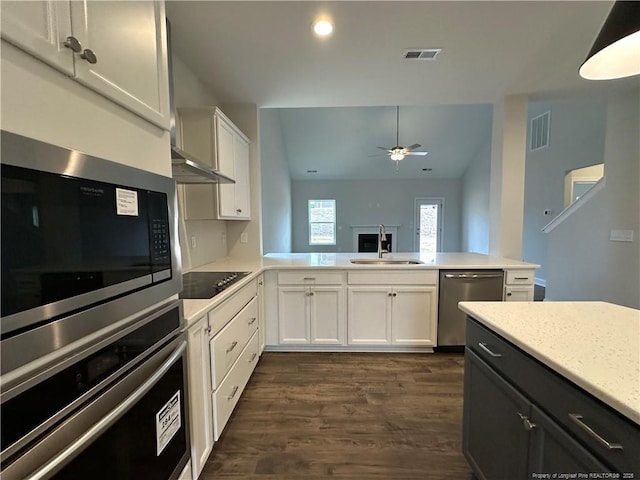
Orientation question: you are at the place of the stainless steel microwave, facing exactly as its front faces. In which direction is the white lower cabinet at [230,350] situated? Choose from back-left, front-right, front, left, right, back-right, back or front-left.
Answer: left

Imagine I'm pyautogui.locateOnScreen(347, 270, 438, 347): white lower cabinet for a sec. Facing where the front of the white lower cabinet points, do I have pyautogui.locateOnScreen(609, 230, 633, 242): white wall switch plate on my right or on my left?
on my left

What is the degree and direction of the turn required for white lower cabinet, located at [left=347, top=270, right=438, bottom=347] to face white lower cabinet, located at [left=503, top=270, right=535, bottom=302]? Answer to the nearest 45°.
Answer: approximately 90° to its left

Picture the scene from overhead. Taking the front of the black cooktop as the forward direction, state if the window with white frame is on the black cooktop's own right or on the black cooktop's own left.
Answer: on the black cooktop's own left

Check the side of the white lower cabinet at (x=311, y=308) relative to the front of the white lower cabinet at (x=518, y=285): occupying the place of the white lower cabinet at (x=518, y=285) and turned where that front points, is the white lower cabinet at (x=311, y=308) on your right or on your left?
on your right

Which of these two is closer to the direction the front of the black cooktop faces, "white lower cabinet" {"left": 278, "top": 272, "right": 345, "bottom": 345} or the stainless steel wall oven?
the white lower cabinet

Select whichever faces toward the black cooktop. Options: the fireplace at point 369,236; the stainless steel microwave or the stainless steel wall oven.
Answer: the fireplace

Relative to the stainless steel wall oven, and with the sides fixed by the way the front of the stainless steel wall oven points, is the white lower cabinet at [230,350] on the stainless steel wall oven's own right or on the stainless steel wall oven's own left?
on the stainless steel wall oven's own left

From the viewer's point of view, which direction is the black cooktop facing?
to the viewer's right

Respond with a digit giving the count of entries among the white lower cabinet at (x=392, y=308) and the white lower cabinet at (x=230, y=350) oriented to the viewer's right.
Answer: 1

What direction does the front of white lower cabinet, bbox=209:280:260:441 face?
to the viewer's right
